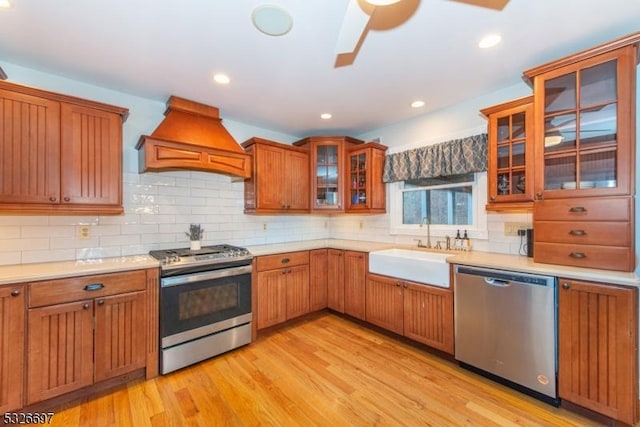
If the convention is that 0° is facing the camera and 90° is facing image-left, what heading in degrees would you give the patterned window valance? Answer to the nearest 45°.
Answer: approximately 45°

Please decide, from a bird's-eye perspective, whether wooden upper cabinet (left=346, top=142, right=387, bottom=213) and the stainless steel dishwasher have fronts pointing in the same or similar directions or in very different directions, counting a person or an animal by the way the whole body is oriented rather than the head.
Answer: same or similar directions

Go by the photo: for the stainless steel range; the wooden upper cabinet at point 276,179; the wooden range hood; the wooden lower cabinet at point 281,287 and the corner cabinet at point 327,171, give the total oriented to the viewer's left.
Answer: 0

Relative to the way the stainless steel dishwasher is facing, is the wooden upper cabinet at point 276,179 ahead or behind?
ahead

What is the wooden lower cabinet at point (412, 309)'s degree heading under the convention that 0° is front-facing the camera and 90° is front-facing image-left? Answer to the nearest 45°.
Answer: approximately 45°

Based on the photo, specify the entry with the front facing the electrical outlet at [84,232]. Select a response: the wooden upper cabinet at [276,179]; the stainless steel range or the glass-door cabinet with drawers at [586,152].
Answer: the glass-door cabinet with drawers

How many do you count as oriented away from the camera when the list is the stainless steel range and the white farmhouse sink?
0

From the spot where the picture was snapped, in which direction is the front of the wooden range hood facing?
facing the viewer and to the right of the viewer

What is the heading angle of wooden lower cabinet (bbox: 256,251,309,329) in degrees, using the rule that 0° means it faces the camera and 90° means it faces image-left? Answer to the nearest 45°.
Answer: approximately 315°

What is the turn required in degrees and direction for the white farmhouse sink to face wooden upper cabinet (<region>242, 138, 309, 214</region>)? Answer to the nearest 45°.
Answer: approximately 45° to its right

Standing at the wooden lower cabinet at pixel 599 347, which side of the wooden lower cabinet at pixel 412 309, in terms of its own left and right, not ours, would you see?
left

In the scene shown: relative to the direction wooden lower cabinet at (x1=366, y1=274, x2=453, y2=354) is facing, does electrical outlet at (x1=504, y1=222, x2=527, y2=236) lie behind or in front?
behind

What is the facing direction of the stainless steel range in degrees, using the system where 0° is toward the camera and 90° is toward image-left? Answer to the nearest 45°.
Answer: approximately 315°

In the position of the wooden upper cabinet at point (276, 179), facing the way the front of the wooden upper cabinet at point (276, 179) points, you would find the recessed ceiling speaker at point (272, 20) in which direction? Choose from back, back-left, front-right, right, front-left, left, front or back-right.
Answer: front-right

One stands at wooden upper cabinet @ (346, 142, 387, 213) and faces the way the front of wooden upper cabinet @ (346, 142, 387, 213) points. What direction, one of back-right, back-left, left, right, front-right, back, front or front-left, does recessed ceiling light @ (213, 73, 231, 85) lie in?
front

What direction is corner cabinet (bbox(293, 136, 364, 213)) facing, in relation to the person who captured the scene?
facing the viewer
